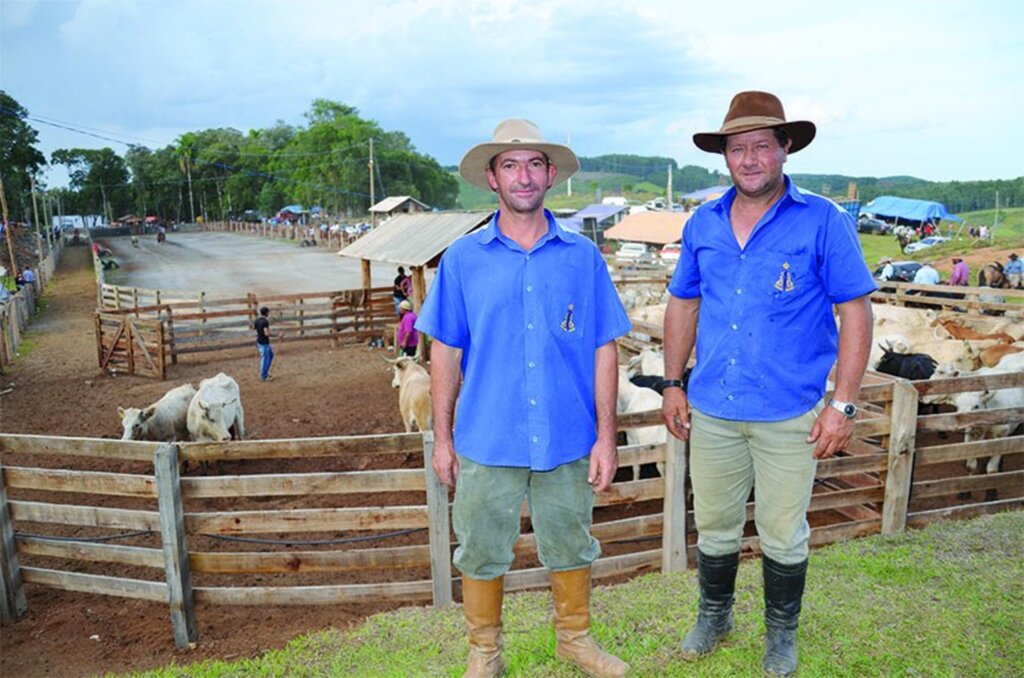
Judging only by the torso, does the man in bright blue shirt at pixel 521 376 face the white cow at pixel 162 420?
no

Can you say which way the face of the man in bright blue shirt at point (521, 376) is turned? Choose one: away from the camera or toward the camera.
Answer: toward the camera

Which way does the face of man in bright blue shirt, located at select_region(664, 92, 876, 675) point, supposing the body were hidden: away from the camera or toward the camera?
toward the camera

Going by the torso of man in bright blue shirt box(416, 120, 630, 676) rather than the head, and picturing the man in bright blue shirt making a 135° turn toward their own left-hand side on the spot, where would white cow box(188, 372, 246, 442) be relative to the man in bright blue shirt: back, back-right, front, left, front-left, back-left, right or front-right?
left

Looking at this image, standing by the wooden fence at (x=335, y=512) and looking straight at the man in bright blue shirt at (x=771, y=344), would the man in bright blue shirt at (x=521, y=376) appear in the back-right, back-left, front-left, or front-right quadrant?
front-right

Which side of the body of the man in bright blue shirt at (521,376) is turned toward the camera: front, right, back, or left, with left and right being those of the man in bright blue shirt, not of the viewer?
front

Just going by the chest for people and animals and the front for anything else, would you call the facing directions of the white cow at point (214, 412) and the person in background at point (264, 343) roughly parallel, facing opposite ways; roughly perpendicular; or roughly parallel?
roughly perpendicular
